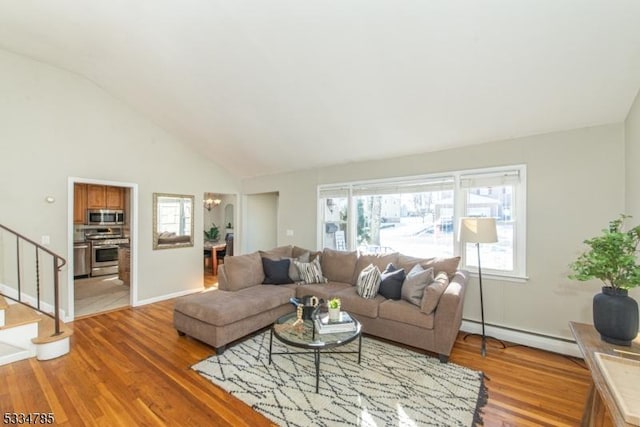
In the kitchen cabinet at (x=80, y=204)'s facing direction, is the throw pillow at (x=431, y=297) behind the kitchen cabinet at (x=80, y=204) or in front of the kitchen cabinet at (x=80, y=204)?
in front

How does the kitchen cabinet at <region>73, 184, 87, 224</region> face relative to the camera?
toward the camera

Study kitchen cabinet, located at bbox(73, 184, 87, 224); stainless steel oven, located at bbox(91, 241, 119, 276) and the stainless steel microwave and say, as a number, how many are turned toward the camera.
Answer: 3

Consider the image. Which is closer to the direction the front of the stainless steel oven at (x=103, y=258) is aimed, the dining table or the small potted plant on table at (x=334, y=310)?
the small potted plant on table

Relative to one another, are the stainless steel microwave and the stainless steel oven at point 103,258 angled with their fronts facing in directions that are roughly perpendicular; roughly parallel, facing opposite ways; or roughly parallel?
roughly parallel

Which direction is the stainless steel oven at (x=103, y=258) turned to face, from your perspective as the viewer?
facing the viewer

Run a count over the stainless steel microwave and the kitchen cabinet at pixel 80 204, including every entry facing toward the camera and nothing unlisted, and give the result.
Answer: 2

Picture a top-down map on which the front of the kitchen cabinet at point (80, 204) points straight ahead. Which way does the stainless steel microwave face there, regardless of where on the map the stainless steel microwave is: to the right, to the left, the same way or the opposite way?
the same way

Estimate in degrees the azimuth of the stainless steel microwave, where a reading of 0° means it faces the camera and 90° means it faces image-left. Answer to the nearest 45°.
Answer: approximately 0°

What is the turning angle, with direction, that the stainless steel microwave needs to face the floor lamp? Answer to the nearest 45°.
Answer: approximately 45° to its left

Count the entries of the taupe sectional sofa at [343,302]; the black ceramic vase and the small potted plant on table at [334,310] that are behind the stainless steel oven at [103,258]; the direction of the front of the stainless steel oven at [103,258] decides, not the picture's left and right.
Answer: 0

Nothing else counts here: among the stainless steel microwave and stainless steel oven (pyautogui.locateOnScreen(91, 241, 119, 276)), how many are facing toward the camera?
2

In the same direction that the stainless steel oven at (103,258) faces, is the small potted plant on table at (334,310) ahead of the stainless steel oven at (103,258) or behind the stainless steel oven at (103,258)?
ahead

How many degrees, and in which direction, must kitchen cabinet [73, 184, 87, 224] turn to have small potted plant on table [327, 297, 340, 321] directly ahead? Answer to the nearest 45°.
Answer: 0° — it already faces it
